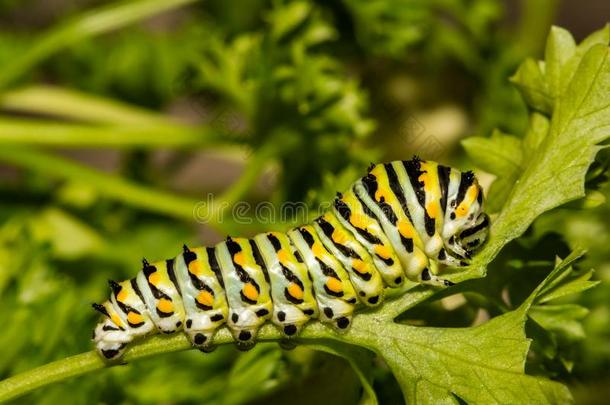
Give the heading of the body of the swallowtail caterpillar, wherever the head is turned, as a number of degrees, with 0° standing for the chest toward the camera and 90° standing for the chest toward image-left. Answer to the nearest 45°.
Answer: approximately 270°
